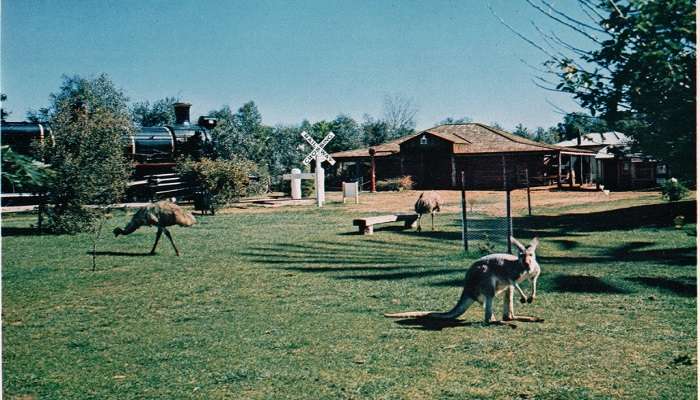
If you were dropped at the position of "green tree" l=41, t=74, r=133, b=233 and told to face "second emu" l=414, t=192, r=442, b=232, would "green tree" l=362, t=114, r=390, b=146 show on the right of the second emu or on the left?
left

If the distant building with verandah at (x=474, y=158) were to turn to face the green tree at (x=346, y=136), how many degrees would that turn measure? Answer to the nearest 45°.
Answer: approximately 135° to its right

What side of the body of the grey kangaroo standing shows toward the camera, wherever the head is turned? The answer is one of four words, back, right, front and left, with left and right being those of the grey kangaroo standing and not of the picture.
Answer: right

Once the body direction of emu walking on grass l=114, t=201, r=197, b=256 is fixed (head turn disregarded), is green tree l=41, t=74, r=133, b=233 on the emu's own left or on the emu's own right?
on the emu's own right

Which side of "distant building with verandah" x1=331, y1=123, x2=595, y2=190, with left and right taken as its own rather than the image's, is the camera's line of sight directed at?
front

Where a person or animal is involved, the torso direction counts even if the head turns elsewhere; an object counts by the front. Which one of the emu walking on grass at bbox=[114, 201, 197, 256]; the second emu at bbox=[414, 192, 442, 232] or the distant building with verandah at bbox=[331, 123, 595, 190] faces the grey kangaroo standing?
the distant building with verandah

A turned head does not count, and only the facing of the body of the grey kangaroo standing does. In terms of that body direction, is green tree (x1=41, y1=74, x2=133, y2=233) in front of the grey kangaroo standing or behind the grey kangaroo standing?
behind

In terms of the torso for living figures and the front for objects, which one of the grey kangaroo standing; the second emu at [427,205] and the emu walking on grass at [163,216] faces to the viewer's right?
the grey kangaroo standing

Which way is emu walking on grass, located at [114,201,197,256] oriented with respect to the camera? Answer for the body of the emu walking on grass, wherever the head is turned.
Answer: to the viewer's left

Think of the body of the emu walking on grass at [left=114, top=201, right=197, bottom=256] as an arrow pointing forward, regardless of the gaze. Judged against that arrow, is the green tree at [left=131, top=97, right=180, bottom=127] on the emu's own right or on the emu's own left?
on the emu's own right

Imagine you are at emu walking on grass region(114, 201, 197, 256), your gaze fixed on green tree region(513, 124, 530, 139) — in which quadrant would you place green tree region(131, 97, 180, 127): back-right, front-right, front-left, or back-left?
front-left

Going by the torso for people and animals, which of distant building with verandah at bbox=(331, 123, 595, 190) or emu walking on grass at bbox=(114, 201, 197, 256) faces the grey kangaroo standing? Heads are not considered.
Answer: the distant building with verandah

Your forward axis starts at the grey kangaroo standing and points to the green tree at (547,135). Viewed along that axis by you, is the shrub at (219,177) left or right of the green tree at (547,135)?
left

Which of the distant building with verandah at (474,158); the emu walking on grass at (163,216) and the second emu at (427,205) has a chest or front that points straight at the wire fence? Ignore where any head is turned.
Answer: the distant building with verandah

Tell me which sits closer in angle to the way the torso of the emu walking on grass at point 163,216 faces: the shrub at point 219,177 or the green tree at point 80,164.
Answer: the green tree
